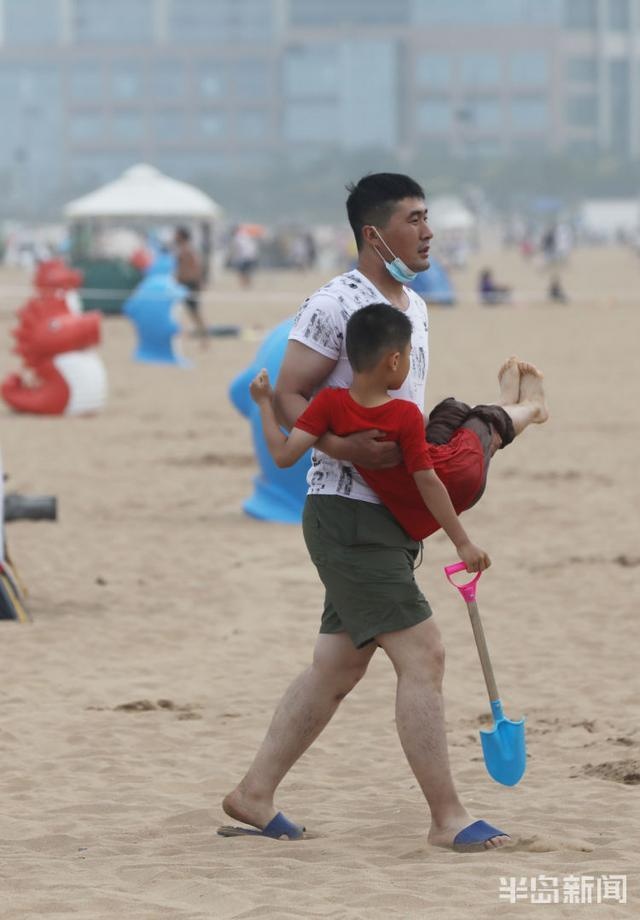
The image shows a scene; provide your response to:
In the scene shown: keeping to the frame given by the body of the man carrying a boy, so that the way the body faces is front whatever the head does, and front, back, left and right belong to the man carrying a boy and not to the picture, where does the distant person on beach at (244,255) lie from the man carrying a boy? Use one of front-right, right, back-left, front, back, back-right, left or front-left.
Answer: left

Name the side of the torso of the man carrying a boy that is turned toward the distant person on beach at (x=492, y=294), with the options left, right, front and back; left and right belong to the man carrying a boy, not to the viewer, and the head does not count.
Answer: left

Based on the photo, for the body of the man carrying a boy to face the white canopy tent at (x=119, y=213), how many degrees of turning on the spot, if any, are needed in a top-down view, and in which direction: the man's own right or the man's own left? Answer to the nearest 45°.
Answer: approximately 90° to the man's own left

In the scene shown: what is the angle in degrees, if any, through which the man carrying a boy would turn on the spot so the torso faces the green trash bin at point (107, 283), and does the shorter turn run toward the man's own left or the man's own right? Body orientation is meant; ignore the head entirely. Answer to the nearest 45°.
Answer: approximately 90° to the man's own left

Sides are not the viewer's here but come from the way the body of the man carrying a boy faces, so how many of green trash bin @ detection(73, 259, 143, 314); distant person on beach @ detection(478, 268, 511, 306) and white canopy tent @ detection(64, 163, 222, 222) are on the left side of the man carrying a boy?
3

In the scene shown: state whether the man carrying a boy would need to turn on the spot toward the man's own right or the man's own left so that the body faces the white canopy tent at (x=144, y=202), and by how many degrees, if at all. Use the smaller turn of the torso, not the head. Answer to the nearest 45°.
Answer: approximately 90° to the man's own left

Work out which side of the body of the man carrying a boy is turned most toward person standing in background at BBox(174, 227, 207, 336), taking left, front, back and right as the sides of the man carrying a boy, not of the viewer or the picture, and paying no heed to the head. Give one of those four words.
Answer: left

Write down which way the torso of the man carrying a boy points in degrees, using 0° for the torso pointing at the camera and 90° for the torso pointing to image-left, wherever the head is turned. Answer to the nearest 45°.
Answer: approximately 270°

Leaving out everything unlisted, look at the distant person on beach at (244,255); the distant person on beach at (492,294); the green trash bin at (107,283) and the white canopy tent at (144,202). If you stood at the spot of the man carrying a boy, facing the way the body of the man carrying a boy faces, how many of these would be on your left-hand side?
4
